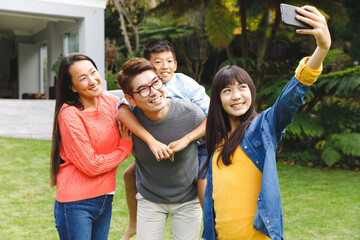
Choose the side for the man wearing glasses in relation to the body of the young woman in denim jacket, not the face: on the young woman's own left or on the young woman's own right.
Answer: on the young woman's own right

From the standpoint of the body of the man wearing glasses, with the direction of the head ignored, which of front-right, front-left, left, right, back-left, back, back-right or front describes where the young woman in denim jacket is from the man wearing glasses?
front-left

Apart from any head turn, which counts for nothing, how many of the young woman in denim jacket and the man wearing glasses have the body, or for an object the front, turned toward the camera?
2

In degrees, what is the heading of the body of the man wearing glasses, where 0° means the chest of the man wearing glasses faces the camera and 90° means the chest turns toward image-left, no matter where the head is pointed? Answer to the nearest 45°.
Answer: approximately 0°

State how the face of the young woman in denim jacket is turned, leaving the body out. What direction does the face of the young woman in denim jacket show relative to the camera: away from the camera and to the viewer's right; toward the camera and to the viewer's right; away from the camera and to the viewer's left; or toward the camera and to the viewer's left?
toward the camera and to the viewer's right

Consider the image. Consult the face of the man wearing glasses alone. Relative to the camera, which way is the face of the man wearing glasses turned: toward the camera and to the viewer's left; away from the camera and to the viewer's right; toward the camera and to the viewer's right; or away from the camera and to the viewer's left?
toward the camera and to the viewer's right

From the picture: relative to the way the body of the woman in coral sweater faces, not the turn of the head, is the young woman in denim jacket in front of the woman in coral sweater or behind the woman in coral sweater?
in front

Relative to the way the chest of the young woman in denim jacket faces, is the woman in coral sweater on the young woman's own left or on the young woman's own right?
on the young woman's own right

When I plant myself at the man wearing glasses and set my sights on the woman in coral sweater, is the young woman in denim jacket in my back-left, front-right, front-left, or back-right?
back-left

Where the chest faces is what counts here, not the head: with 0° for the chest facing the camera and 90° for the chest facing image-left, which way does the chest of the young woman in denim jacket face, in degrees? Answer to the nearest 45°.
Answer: approximately 0°
